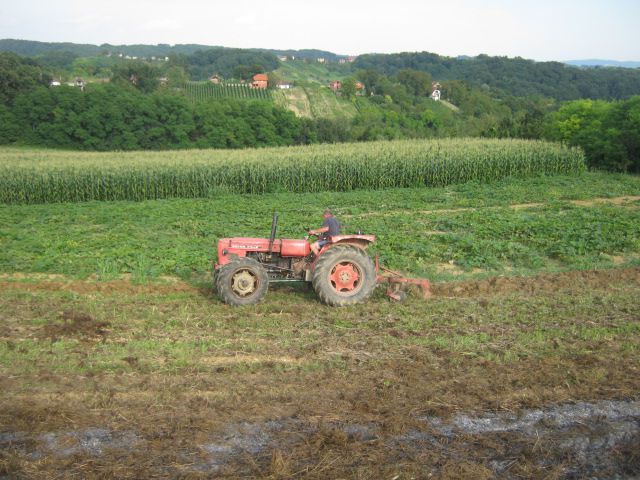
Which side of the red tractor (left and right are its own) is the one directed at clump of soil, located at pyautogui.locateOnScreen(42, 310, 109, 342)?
front

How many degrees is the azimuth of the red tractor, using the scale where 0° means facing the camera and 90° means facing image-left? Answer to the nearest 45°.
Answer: approximately 90°

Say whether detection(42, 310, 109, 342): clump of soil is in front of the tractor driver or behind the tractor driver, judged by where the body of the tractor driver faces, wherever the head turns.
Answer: in front

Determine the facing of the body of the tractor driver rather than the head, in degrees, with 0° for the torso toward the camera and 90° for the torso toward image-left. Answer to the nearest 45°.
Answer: approximately 90°
